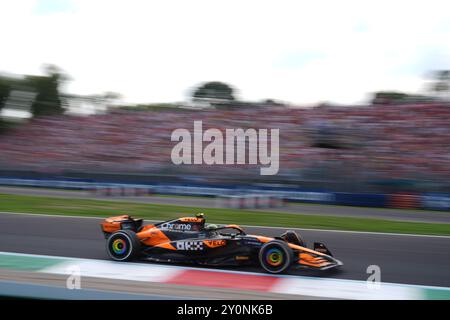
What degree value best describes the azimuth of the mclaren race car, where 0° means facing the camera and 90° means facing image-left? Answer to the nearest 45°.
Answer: approximately 270°
